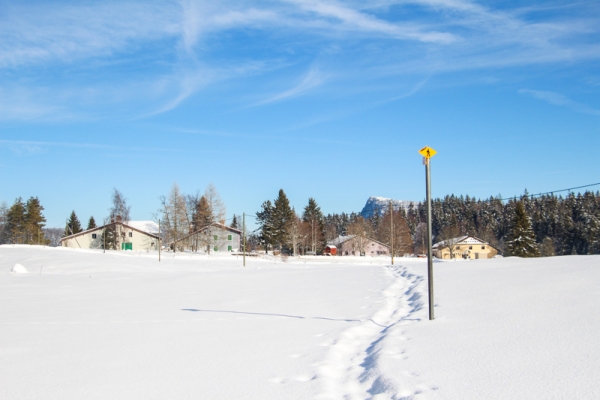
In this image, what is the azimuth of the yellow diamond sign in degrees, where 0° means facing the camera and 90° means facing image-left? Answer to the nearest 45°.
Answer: approximately 0°
